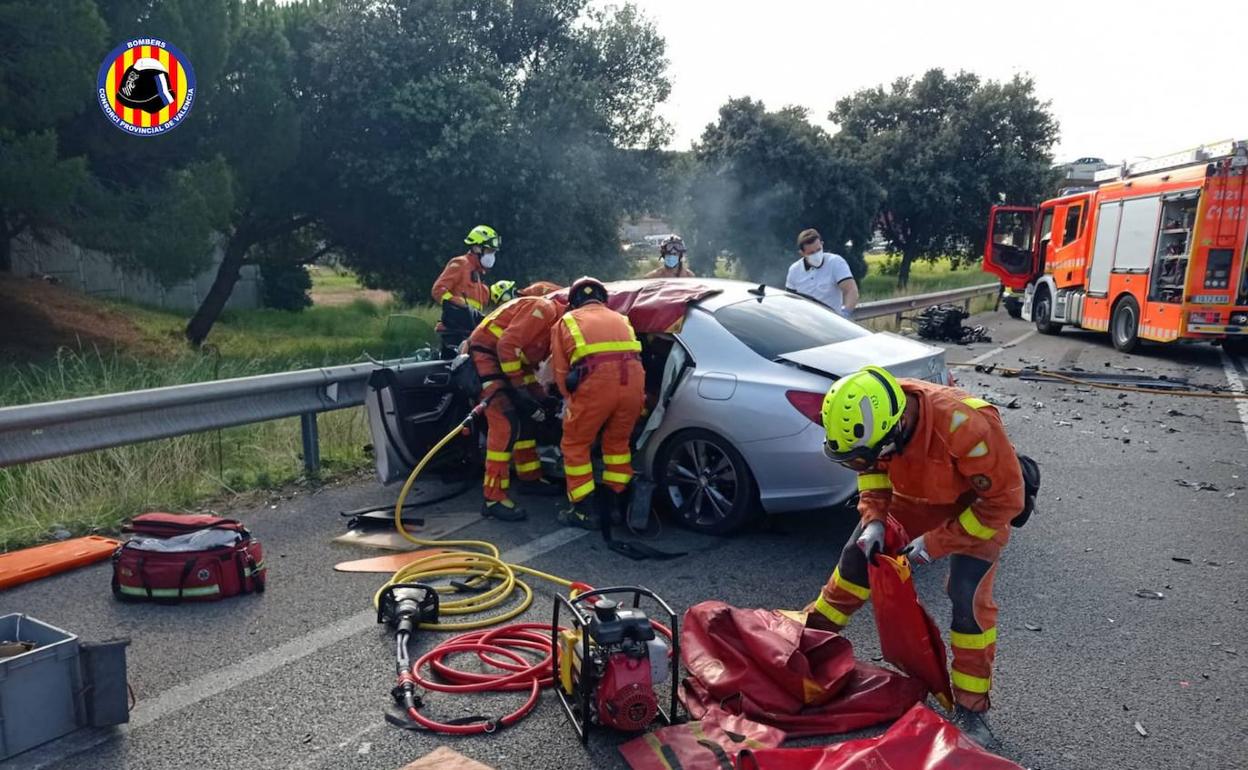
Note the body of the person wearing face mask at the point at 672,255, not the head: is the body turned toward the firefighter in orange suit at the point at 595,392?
yes

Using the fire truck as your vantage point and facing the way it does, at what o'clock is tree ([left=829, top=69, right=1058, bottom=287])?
The tree is roughly at 1 o'clock from the fire truck.

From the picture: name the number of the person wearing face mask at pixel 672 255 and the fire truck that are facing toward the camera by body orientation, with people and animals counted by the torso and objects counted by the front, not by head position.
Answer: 1

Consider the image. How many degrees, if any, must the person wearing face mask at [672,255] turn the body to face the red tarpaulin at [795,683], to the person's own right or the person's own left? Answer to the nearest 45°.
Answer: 0° — they already face it

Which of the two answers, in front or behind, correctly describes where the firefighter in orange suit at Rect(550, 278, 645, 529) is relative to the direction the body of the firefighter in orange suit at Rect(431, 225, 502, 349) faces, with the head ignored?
in front

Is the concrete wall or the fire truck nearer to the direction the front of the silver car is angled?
the concrete wall

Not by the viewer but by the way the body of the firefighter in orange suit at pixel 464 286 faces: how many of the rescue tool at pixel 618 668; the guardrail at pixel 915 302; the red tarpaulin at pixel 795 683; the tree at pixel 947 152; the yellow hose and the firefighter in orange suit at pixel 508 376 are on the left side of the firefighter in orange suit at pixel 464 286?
2

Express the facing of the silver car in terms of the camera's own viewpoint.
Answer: facing away from the viewer and to the left of the viewer

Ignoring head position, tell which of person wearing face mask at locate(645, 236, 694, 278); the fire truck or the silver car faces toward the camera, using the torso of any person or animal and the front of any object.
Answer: the person wearing face mask

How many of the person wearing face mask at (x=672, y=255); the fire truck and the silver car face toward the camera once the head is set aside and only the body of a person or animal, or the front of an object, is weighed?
1

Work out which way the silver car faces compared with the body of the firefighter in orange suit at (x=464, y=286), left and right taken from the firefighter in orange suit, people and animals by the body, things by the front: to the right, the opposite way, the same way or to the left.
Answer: the opposite way

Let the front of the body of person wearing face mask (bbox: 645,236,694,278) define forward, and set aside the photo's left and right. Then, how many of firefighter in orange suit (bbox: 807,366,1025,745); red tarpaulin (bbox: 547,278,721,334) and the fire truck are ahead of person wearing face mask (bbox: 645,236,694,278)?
2
